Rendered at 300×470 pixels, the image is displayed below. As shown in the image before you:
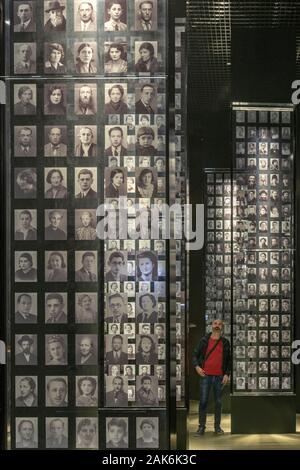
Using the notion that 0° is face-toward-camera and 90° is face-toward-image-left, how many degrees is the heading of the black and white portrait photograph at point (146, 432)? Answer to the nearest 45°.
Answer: approximately 0°

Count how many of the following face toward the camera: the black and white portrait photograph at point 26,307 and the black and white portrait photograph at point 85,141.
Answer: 2

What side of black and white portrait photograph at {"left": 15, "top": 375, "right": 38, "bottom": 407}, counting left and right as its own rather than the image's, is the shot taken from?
front

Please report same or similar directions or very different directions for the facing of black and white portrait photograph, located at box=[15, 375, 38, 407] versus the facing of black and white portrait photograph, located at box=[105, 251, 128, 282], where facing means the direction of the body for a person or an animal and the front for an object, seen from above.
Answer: same or similar directions

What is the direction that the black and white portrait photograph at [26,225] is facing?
toward the camera

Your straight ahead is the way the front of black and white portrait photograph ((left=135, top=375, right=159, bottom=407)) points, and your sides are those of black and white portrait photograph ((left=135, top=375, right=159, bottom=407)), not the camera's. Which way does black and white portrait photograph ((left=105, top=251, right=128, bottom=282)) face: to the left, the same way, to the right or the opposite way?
the same way

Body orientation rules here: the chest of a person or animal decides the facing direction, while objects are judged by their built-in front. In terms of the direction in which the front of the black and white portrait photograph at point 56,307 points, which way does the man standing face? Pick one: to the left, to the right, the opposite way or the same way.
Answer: the same way

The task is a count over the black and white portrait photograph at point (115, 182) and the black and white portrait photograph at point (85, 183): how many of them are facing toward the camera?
2

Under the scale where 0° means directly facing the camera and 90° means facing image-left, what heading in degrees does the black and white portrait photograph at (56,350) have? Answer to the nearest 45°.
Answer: approximately 0°

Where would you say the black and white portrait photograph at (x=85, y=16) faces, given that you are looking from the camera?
facing the viewer

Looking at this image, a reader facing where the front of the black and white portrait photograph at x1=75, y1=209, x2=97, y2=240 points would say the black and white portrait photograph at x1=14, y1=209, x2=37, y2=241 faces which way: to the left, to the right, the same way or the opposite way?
the same way

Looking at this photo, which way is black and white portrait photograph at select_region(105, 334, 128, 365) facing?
toward the camera
